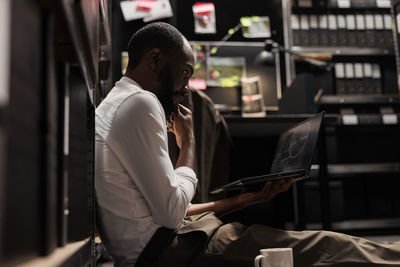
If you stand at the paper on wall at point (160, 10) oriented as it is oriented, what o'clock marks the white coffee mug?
The white coffee mug is roughly at 12 o'clock from the paper on wall.

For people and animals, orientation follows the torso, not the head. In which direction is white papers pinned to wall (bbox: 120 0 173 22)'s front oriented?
toward the camera

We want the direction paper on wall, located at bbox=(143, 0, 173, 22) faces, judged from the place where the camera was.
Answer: facing the viewer

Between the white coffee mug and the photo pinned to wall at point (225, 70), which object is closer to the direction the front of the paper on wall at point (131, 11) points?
the white coffee mug

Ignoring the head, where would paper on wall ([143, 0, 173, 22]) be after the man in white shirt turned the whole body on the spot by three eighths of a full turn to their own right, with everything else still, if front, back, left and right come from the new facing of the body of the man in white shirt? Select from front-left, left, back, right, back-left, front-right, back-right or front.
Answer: back-right

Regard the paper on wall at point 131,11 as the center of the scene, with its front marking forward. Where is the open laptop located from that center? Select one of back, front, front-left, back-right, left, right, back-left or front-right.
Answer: front

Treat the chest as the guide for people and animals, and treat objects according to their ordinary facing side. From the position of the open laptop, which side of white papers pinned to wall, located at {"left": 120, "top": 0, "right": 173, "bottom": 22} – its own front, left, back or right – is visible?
front

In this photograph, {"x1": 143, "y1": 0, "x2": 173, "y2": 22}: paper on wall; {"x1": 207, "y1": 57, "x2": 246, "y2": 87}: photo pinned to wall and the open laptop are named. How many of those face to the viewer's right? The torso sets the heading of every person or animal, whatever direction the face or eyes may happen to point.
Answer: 0

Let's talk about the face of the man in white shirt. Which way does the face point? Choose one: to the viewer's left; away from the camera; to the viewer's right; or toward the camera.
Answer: to the viewer's right

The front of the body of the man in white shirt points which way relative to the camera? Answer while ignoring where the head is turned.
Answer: to the viewer's right

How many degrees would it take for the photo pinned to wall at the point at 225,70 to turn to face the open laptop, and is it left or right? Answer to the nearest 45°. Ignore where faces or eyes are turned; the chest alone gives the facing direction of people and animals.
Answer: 0° — it already faces it

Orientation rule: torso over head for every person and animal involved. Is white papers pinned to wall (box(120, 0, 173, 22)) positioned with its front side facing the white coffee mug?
yes

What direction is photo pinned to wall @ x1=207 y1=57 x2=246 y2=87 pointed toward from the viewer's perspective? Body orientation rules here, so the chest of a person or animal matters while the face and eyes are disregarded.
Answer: toward the camera
